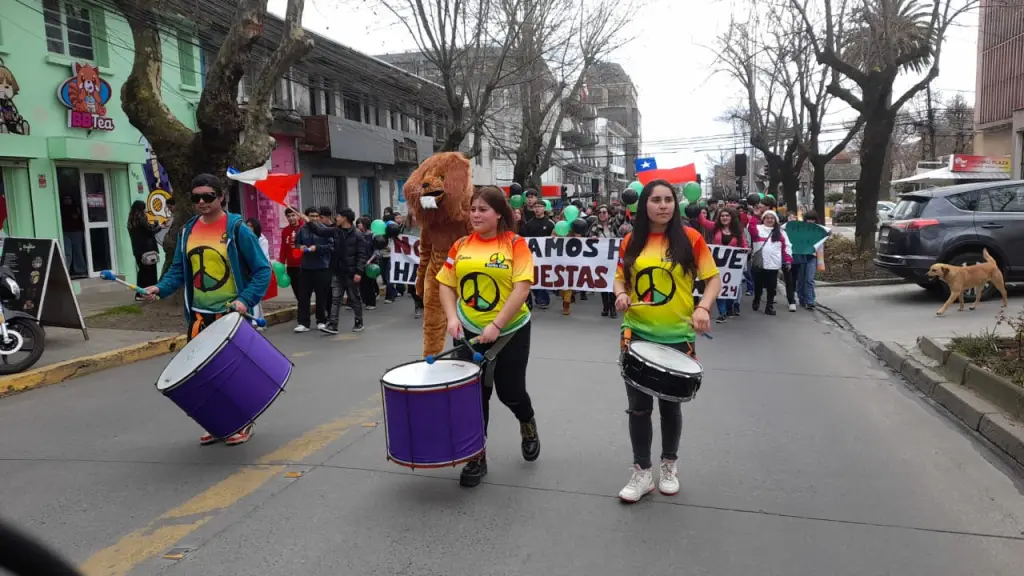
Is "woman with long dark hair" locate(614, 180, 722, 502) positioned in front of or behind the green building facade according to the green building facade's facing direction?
in front

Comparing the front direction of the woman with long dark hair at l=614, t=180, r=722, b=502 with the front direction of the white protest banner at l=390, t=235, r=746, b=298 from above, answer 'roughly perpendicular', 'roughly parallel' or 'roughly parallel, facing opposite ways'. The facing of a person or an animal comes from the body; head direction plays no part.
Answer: roughly parallel

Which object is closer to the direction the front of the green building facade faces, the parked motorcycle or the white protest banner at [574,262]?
the white protest banner

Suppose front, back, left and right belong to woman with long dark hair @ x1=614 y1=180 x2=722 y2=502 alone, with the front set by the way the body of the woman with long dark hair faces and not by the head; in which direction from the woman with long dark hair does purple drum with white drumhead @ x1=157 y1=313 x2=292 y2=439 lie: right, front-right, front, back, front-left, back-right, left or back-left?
right

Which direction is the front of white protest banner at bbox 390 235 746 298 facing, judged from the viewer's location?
facing the viewer

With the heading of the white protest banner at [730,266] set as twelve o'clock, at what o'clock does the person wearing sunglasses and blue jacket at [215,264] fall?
The person wearing sunglasses and blue jacket is roughly at 1 o'clock from the white protest banner.

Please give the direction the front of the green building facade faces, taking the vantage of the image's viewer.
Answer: facing the viewer and to the right of the viewer

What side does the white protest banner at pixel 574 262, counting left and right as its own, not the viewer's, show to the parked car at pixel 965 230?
left

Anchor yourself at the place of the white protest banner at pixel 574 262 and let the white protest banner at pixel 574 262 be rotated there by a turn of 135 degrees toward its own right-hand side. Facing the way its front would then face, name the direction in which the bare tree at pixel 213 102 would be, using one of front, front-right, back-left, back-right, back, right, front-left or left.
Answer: front-left

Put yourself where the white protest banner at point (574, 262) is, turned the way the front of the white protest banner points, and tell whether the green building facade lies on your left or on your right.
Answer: on your right

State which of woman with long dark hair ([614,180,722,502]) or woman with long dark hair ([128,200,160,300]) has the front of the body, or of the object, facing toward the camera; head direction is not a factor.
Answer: woman with long dark hair ([614,180,722,502])
